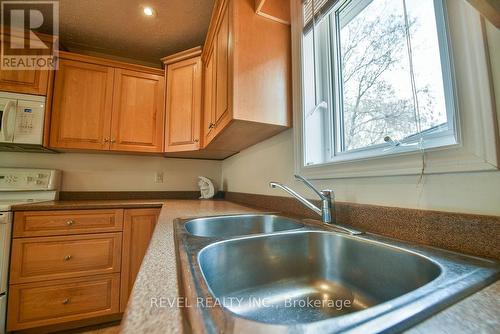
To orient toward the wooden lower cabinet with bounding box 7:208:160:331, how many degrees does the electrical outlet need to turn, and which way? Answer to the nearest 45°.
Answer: approximately 45° to its right

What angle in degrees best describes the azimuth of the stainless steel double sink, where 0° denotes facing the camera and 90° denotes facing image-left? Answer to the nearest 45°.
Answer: approximately 45°

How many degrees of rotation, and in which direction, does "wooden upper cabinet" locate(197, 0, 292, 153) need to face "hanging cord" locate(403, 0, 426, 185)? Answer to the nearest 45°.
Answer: approximately 135° to its left

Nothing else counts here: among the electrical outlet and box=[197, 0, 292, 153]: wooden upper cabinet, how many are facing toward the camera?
1

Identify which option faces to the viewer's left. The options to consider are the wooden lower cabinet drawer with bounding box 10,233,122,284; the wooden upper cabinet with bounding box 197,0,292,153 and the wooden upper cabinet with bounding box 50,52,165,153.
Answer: the wooden upper cabinet with bounding box 197,0,292,153

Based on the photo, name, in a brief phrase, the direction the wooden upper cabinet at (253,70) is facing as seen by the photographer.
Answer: facing to the left of the viewer
